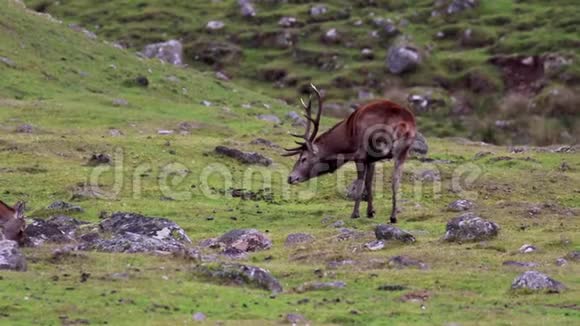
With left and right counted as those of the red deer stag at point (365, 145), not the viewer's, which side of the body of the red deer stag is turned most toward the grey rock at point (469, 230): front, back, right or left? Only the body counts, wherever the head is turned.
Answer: back

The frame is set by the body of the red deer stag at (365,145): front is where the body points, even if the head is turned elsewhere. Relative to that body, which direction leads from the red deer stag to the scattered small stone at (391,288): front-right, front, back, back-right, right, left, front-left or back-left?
back-left

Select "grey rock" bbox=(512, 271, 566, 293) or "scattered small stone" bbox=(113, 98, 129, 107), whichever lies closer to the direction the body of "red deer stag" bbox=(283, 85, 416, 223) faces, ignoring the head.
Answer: the scattered small stone

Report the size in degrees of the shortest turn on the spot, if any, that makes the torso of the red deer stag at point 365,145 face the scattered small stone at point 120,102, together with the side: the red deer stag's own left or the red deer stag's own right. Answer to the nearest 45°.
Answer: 0° — it already faces it

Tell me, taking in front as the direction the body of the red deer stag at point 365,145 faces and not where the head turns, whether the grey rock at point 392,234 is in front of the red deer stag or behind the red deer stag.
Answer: behind

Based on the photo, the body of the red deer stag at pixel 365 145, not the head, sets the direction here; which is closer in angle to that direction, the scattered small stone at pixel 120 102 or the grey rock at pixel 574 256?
the scattered small stone

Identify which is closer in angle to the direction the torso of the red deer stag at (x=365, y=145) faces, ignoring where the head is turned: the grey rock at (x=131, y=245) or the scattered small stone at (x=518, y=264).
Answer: the grey rock

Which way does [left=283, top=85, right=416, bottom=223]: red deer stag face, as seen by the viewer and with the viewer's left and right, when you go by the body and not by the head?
facing away from the viewer and to the left of the viewer
